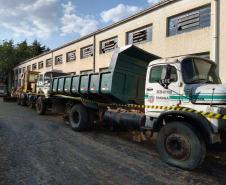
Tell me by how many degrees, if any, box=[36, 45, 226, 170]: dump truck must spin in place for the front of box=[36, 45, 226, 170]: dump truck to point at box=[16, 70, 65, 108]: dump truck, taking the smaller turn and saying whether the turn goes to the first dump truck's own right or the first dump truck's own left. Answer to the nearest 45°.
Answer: approximately 180°

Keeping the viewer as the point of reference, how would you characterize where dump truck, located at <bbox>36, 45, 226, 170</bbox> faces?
facing the viewer and to the right of the viewer

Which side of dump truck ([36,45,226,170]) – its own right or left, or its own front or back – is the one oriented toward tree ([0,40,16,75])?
back
